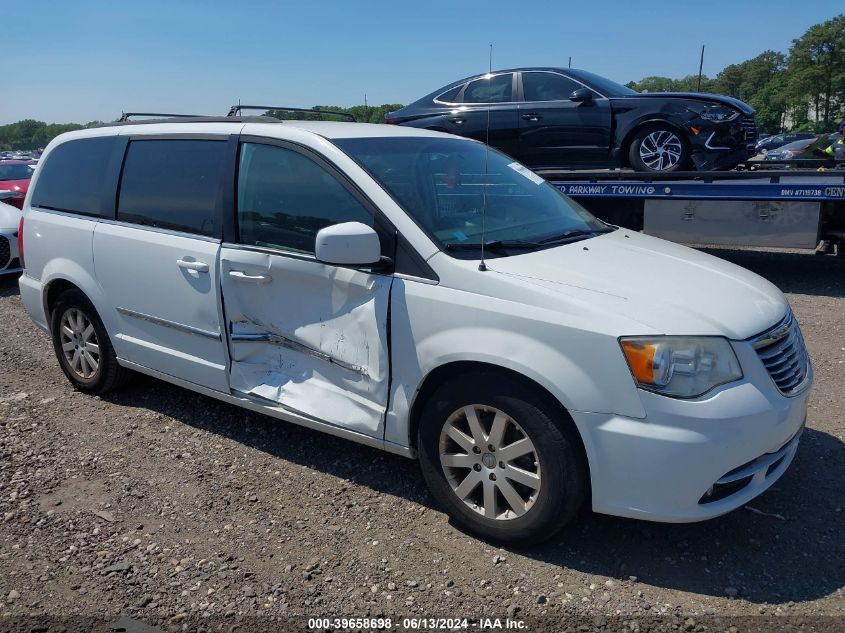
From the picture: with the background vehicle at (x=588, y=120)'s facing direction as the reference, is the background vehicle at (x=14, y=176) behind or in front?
behind

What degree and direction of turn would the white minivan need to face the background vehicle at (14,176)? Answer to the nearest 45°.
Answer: approximately 180°

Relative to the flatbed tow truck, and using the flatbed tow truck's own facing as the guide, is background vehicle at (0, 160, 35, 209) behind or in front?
behind

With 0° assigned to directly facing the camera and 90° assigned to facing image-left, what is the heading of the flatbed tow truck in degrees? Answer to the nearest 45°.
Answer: approximately 270°

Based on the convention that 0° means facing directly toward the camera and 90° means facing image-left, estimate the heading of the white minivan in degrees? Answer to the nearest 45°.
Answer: approximately 315°

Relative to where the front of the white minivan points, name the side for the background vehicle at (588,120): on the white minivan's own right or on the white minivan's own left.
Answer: on the white minivan's own left

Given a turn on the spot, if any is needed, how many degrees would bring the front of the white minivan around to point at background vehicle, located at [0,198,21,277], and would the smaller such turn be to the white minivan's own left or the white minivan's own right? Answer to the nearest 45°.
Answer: approximately 180°

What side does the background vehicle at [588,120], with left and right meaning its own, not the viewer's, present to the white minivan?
right

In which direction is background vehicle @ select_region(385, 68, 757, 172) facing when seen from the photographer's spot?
facing to the right of the viewer
